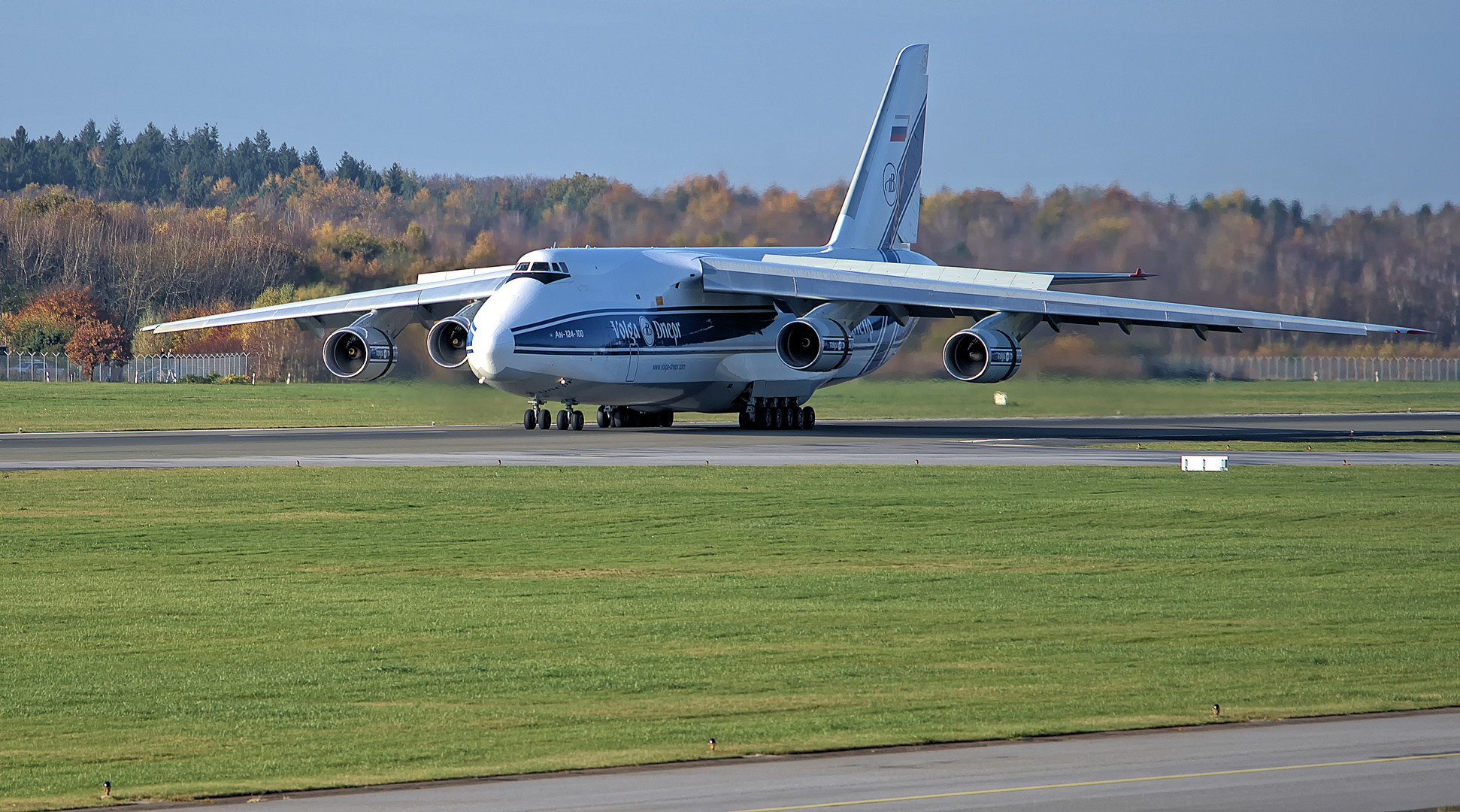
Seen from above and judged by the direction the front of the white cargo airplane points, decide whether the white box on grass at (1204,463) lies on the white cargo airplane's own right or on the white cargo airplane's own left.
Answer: on the white cargo airplane's own left

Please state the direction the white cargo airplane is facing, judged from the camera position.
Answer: facing the viewer and to the left of the viewer
